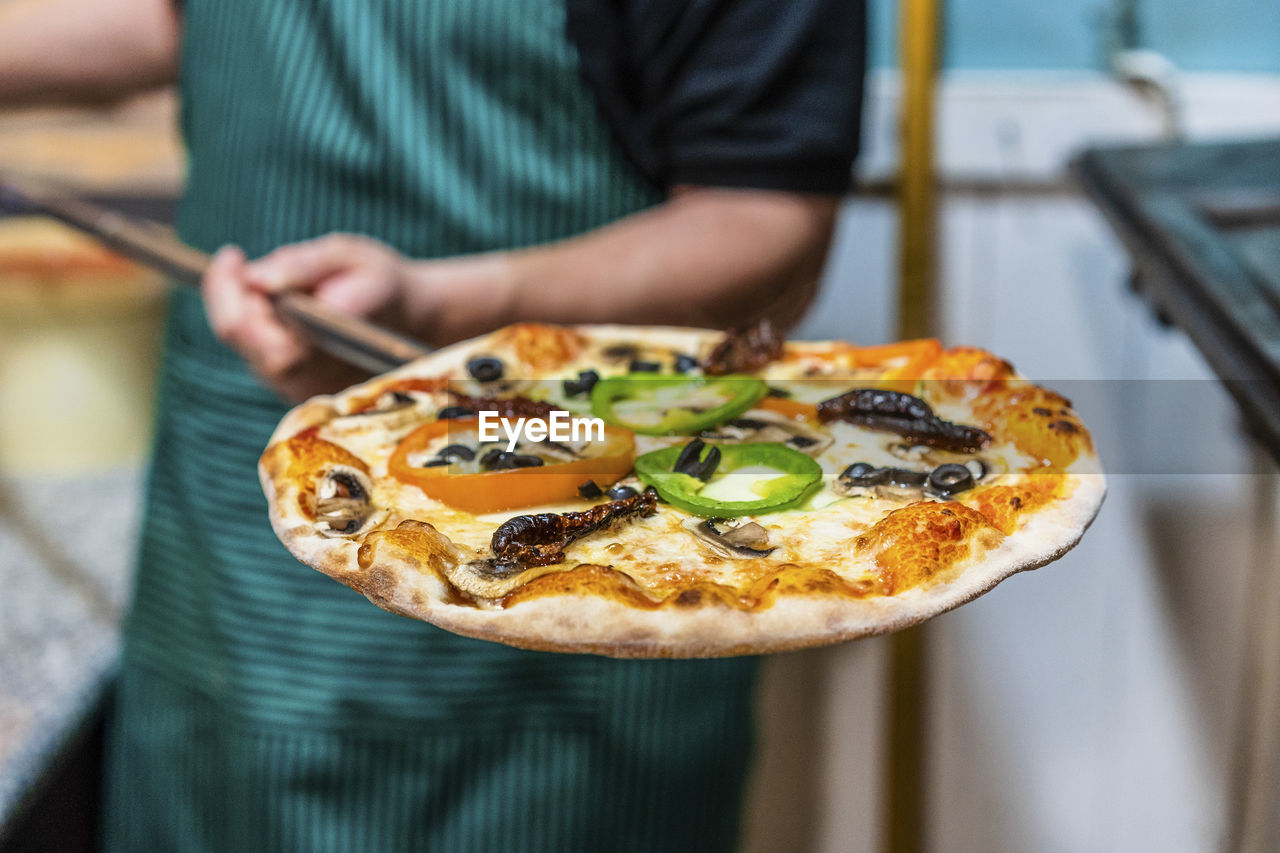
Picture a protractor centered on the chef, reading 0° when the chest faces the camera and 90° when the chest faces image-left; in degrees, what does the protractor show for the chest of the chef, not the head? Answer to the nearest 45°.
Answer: approximately 45°
